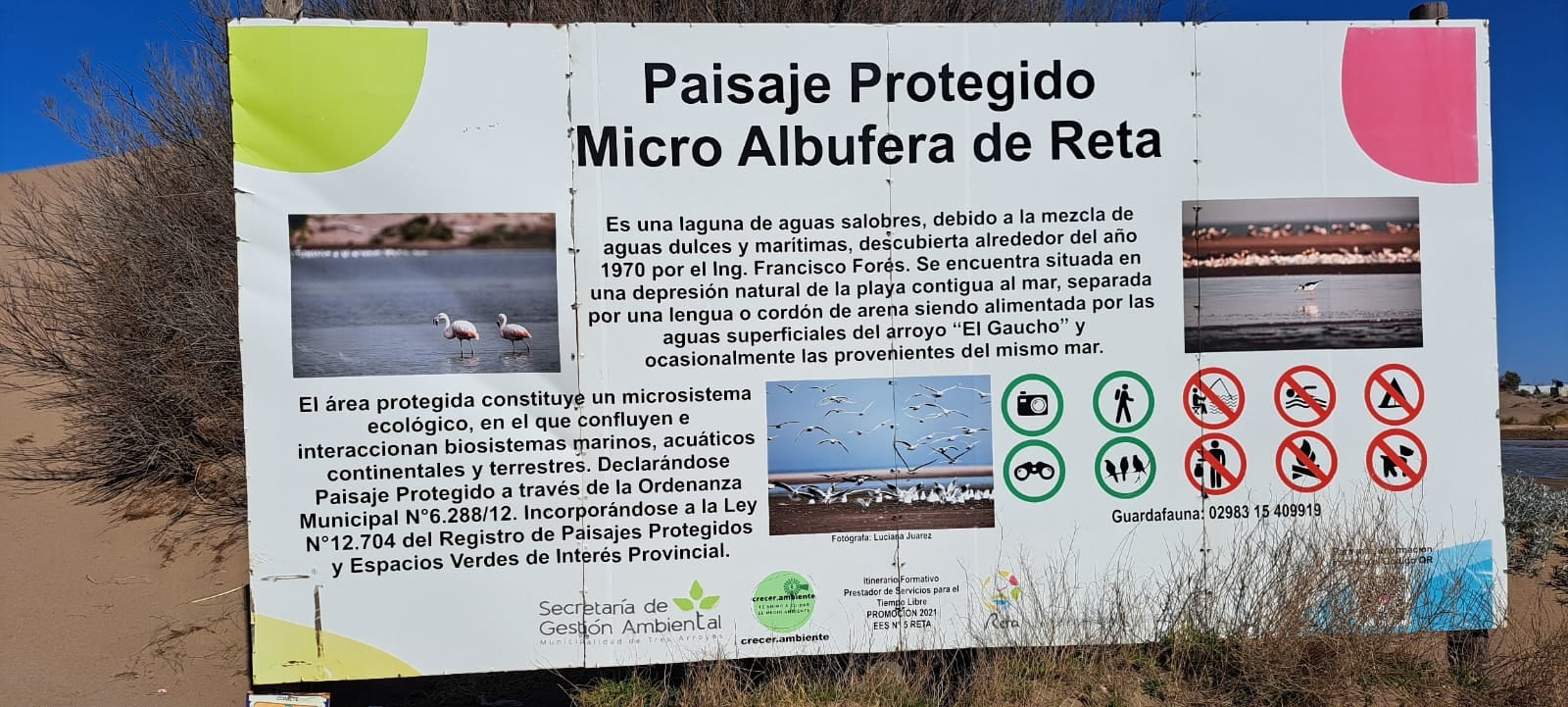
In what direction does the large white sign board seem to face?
toward the camera

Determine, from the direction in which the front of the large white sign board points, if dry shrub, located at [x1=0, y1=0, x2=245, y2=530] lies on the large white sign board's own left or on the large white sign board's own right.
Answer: on the large white sign board's own right
